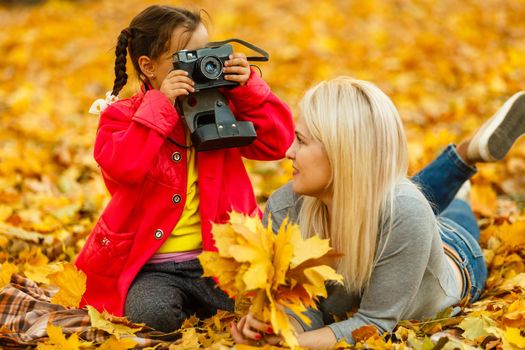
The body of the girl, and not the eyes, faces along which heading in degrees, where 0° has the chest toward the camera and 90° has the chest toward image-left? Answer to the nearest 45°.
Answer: approximately 315°

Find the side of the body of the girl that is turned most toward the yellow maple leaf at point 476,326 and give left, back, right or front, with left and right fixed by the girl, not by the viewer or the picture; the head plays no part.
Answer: front

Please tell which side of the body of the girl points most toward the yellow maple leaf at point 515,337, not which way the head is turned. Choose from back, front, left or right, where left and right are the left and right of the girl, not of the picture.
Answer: front

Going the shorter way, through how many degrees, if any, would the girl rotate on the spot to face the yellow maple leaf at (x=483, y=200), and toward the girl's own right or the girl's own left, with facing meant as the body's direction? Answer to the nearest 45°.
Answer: approximately 90° to the girl's own left

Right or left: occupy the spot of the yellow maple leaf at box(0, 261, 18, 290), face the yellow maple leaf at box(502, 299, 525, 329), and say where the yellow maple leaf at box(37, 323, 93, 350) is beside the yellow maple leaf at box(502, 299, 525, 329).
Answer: right

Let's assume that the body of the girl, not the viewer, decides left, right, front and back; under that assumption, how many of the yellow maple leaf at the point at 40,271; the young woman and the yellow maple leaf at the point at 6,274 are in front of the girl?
1
